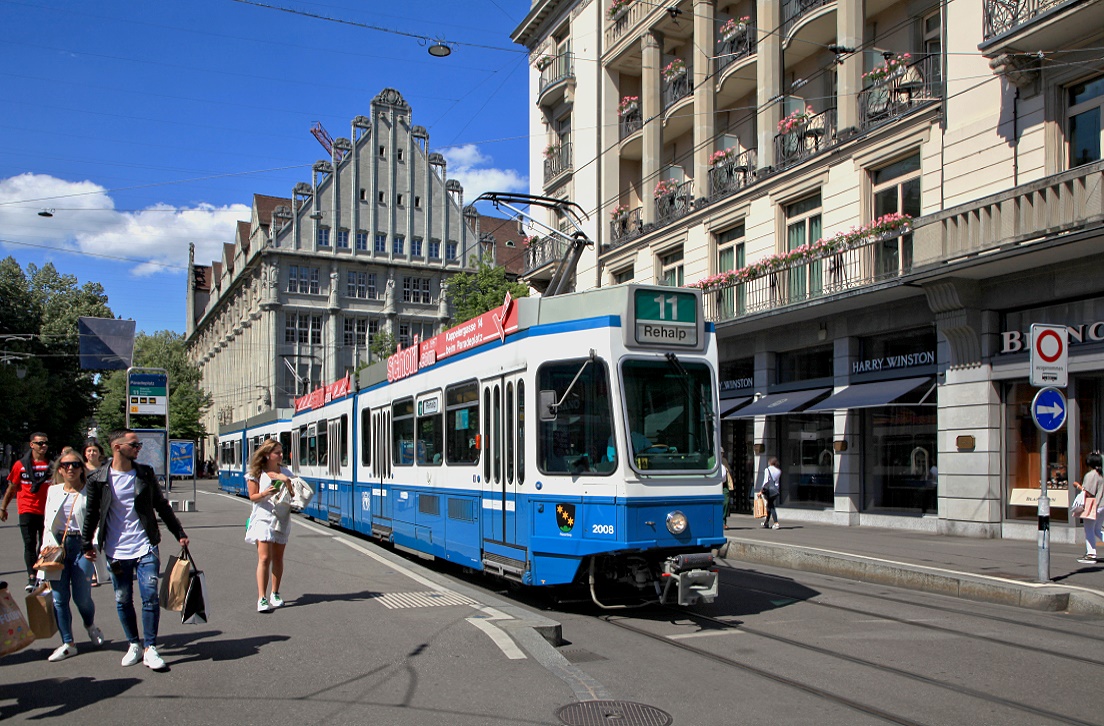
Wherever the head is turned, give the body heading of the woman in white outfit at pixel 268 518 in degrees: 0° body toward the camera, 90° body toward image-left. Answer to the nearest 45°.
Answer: approximately 315°

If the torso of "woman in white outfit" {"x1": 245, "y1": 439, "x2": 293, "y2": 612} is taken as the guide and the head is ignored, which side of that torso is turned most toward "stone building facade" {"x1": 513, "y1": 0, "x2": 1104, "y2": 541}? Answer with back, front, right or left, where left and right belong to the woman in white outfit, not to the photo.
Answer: left

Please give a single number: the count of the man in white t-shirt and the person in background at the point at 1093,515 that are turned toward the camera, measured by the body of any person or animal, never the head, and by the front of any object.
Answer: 1

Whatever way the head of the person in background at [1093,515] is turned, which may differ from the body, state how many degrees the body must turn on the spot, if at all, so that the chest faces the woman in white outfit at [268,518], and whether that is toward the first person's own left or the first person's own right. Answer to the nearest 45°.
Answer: approximately 45° to the first person's own left

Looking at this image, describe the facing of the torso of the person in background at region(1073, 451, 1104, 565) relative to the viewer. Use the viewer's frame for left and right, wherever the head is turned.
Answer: facing to the left of the viewer
